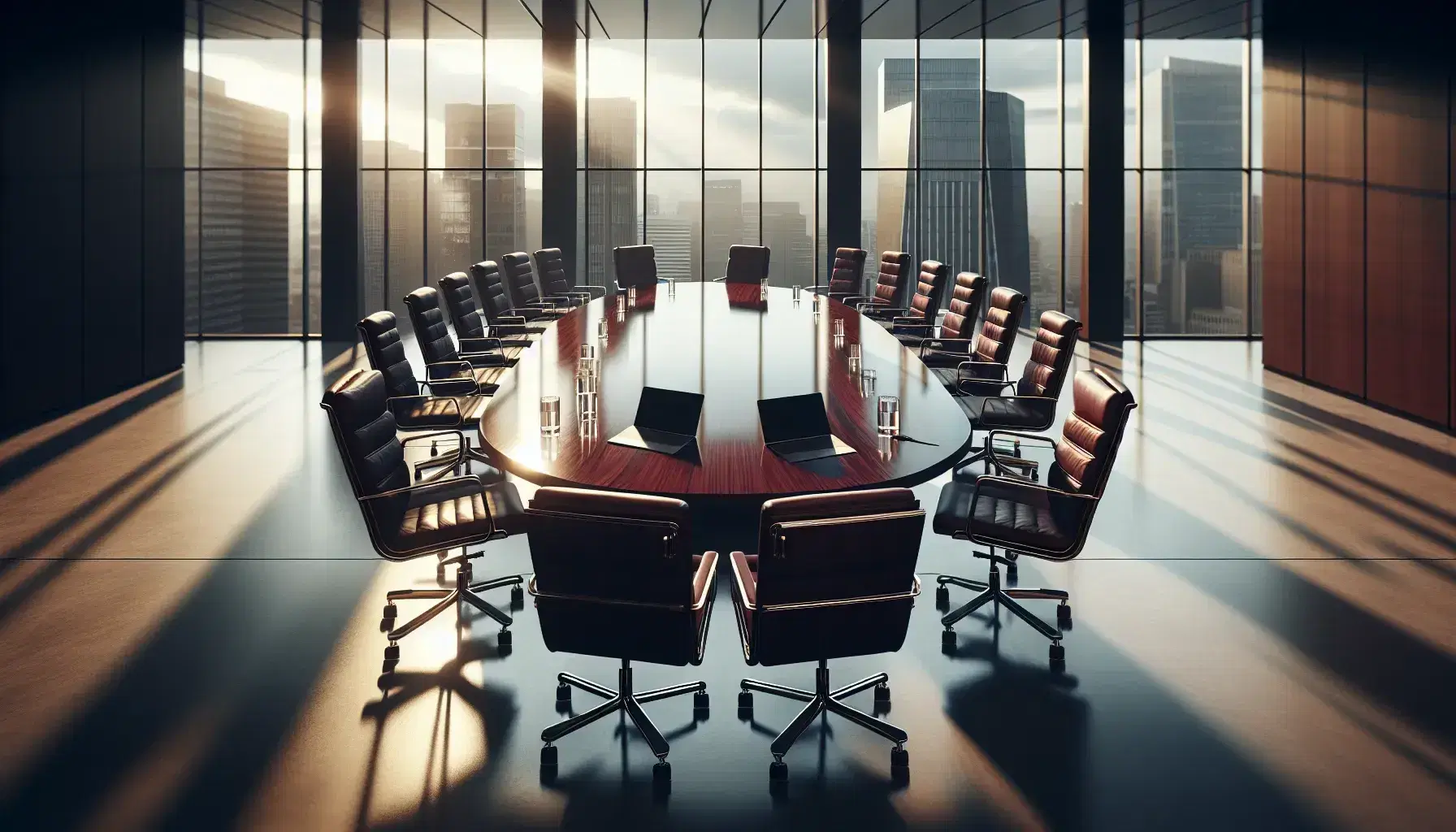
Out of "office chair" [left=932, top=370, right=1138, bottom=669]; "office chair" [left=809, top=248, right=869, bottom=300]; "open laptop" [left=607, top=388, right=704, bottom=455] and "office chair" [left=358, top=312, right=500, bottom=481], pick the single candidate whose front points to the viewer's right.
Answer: "office chair" [left=358, top=312, right=500, bottom=481]

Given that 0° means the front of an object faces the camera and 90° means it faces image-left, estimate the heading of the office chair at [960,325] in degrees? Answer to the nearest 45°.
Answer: approximately 45°

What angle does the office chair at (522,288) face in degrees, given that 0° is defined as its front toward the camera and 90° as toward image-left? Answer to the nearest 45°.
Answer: approximately 315°

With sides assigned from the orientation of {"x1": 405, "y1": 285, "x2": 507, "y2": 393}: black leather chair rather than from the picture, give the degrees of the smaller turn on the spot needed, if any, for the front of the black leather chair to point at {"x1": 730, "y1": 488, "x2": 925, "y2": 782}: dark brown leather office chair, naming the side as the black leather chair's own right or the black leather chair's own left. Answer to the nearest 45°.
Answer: approximately 45° to the black leather chair's own right

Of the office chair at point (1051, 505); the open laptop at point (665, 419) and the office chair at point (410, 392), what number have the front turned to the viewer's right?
1

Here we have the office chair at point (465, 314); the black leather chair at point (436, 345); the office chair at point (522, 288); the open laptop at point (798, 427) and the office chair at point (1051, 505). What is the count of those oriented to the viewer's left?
1

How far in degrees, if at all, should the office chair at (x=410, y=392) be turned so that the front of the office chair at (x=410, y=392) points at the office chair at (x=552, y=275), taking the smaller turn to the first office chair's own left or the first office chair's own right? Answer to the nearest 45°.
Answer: approximately 90° to the first office chair's own left

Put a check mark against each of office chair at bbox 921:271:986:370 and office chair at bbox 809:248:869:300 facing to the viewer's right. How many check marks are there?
0

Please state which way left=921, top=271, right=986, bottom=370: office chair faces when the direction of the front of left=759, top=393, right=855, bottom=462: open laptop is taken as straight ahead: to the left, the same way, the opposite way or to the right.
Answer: to the right

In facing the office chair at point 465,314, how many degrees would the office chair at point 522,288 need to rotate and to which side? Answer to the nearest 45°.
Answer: approximately 45° to its right

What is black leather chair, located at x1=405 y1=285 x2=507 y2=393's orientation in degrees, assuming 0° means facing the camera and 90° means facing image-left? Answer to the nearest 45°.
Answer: approximately 315°

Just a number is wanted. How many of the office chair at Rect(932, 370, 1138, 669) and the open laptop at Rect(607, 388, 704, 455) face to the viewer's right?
0

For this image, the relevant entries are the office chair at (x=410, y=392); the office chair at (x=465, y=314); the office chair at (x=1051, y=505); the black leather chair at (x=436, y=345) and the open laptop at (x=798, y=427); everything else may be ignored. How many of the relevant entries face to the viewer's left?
1

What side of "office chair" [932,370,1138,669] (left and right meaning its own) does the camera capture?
left
